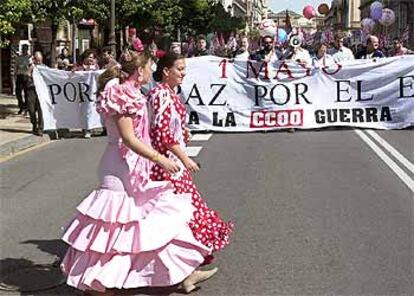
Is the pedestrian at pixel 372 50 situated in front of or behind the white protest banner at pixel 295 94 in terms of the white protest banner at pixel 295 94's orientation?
behind

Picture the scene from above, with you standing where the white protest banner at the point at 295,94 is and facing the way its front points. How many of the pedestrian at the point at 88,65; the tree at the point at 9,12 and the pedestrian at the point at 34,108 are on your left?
0

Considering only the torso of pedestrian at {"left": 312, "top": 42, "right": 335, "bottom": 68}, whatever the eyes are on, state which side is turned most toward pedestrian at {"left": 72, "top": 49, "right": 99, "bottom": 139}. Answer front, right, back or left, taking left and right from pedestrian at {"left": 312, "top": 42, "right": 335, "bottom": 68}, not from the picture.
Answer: right

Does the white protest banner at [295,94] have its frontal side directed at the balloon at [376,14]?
no

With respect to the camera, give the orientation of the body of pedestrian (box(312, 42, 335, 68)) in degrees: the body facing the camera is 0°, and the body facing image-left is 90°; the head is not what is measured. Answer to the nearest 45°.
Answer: approximately 0°

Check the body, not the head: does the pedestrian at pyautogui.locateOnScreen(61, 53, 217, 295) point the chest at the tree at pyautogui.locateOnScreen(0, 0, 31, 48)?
no

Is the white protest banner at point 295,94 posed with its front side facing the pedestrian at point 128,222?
yes

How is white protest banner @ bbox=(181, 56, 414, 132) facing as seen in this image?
toward the camera

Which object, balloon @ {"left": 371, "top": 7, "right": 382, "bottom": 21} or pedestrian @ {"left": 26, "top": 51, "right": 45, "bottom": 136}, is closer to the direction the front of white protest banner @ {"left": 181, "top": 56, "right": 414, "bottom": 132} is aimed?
the pedestrian

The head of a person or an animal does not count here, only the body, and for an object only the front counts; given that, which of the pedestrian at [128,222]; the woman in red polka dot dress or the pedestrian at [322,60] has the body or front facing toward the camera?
the pedestrian at [322,60]

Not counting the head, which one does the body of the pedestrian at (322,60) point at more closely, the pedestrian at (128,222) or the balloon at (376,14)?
the pedestrian

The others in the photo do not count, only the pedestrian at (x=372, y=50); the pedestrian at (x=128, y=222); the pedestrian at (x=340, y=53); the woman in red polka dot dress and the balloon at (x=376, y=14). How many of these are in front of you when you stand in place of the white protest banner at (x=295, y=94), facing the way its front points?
2

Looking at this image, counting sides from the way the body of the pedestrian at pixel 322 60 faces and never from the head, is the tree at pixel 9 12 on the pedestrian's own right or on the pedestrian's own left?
on the pedestrian's own right
